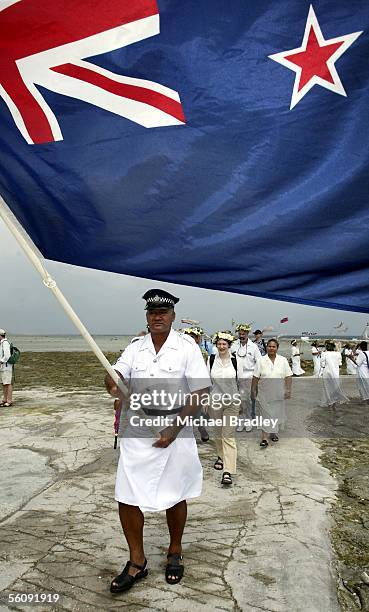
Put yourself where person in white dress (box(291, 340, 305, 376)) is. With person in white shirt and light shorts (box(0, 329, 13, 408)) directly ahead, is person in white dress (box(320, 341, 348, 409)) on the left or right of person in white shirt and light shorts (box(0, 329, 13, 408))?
left

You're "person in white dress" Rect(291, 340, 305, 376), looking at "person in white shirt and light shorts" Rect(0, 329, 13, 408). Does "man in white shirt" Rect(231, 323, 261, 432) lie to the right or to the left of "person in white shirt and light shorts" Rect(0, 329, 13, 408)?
left

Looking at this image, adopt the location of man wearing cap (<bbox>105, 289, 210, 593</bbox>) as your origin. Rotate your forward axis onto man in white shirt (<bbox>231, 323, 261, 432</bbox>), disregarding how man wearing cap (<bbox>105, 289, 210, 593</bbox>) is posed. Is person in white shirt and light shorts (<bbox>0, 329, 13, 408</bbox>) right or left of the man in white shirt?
left

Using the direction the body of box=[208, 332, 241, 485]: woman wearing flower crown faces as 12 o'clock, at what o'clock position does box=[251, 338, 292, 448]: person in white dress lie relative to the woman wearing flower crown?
The person in white dress is roughly at 7 o'clock from the woman wearing flower crown.

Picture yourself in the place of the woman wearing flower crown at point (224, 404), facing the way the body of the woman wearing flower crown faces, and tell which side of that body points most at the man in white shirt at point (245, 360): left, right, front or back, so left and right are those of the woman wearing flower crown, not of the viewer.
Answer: back
